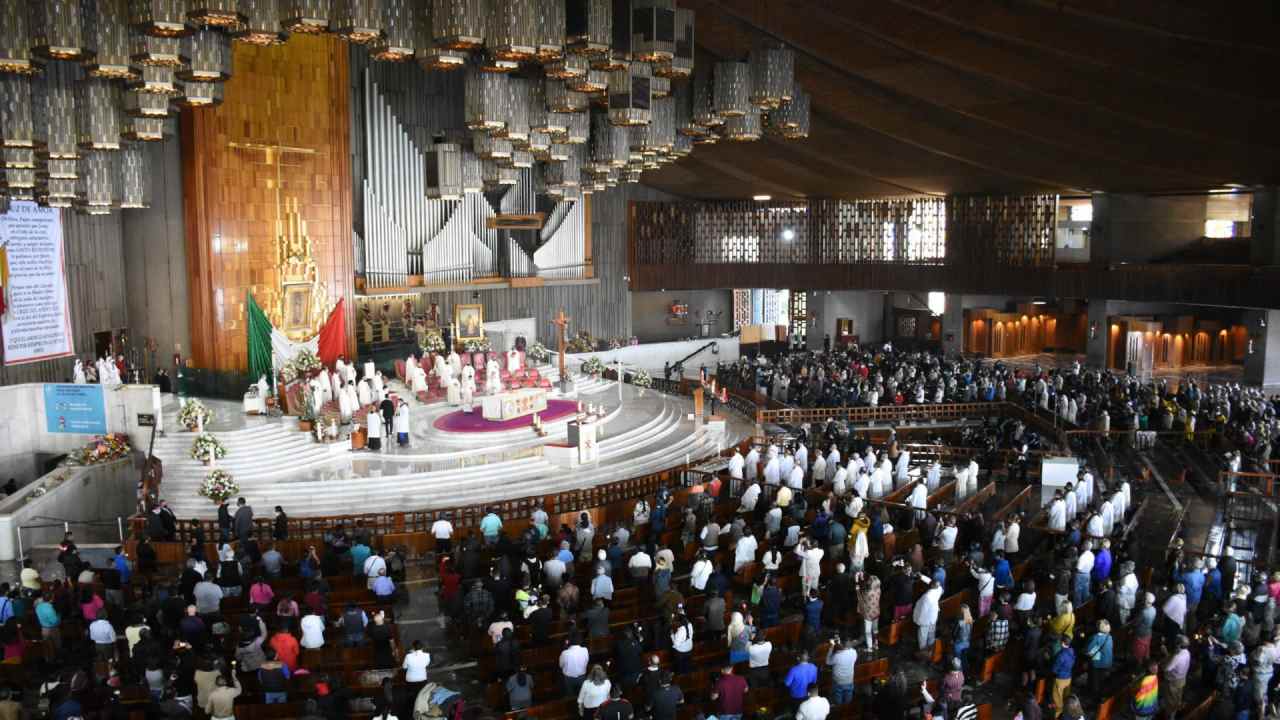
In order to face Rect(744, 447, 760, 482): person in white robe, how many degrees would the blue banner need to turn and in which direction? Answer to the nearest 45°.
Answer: approximately 45° to its left

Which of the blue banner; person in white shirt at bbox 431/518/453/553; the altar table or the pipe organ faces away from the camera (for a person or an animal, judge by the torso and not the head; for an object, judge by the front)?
the person in white shirt

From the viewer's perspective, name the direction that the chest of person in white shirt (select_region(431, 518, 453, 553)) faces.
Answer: away from the camera

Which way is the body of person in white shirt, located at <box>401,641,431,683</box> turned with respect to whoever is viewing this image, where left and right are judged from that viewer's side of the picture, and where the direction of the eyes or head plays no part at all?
facing away from the viewer

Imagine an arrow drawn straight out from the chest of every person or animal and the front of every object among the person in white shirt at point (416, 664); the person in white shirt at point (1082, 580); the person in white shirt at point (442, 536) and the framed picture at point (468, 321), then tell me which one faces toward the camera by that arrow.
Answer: the framed picture

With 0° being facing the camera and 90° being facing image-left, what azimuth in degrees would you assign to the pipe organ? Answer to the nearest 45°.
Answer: approximately 315°

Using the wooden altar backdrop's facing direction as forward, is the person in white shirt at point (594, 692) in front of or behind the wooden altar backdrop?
in front

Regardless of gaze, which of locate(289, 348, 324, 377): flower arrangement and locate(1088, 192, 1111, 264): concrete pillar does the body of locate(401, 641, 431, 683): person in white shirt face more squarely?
the flower arrangement

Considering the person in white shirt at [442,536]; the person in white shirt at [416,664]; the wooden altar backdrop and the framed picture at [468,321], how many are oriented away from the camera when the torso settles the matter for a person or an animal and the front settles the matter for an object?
2

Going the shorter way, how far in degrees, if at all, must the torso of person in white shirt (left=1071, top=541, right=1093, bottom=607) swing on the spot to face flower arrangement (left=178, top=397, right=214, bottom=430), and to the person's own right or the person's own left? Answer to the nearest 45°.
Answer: approximately 45° to the person's own left

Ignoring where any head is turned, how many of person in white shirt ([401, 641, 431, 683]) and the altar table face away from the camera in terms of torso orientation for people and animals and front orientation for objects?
1

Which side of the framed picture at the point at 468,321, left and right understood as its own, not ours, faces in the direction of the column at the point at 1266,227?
left

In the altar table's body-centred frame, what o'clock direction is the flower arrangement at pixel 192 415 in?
The flower arrangement is roughly at 4 o'clock from the altar table.

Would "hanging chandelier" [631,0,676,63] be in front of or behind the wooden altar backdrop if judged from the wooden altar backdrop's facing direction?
in front

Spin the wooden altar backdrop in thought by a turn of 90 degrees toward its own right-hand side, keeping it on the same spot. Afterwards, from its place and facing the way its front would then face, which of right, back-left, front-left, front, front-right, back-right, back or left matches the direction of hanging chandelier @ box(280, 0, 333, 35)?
front-left
